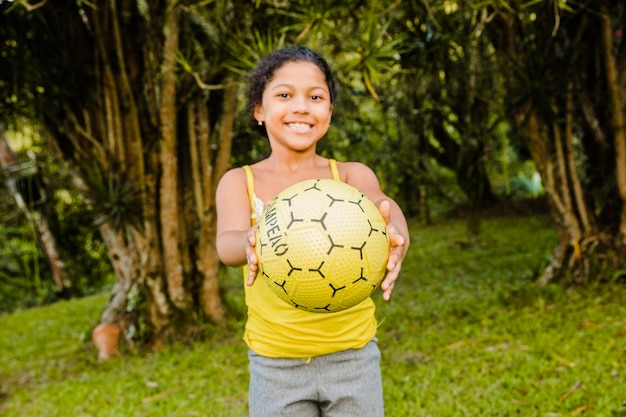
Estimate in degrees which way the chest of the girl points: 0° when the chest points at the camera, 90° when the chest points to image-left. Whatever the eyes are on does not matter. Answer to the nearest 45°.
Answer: approximately 0°

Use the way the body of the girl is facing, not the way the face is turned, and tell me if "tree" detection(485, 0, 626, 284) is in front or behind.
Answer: behind

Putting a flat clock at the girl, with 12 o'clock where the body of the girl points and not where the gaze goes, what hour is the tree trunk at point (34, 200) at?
The tree trunk is roughly at 5 o'clock from the girl.

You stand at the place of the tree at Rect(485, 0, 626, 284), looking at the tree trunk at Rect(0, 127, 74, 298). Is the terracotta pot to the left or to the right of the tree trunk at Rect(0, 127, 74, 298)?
left

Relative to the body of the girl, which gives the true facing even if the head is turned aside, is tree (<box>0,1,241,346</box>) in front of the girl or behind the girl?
behind

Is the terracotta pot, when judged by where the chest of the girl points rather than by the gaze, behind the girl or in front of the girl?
behind
